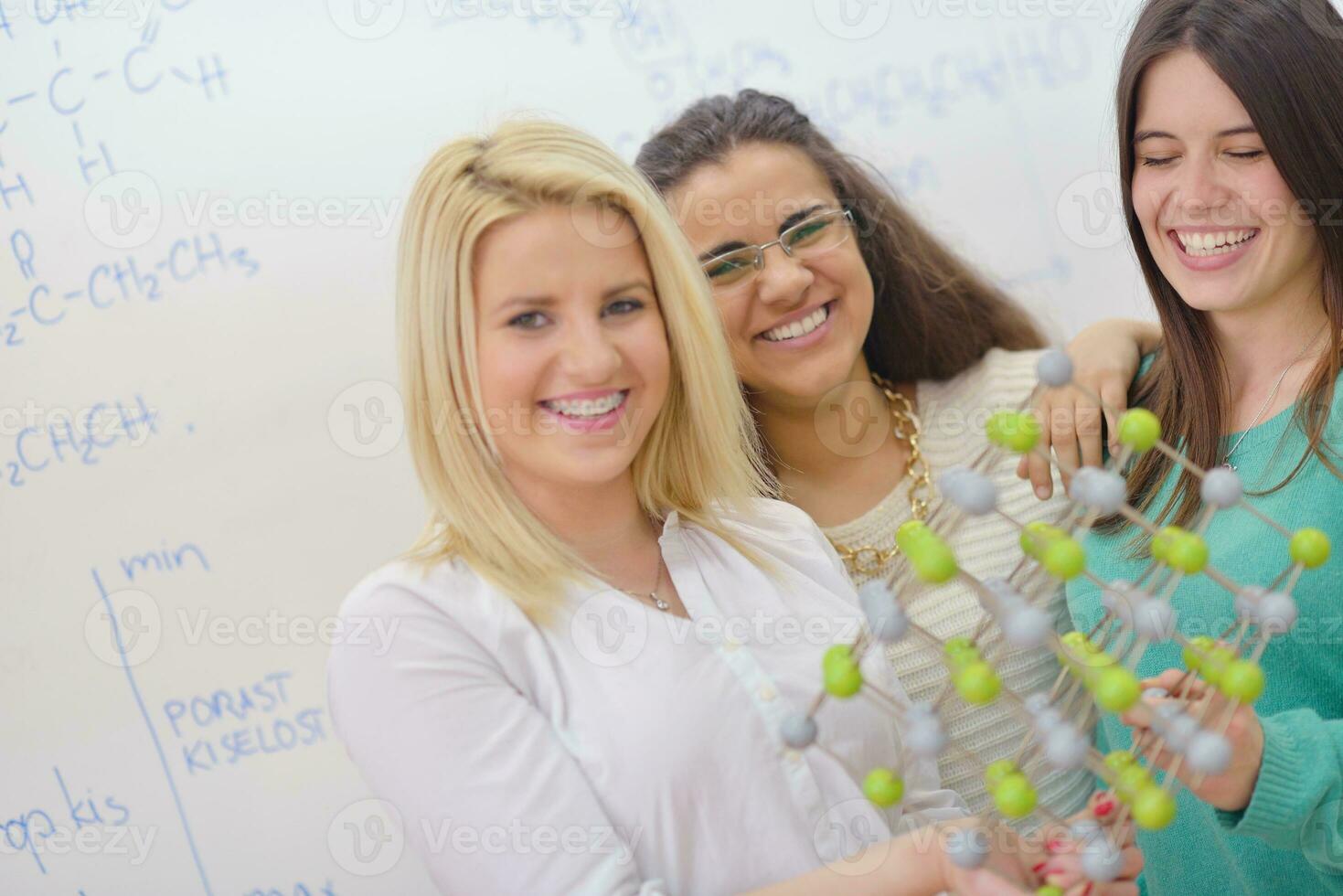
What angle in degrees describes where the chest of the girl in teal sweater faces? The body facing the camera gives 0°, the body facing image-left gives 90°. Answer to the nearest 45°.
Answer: approximately 45°
